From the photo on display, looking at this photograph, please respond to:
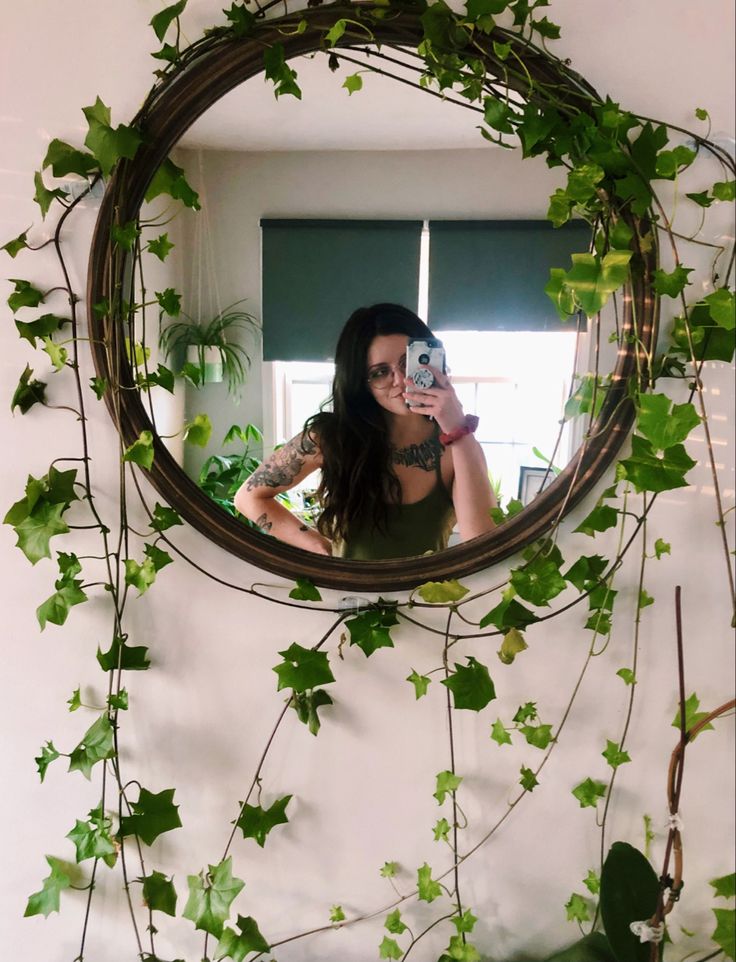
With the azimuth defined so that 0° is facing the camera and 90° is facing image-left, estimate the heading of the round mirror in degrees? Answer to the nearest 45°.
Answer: approximately 0°
